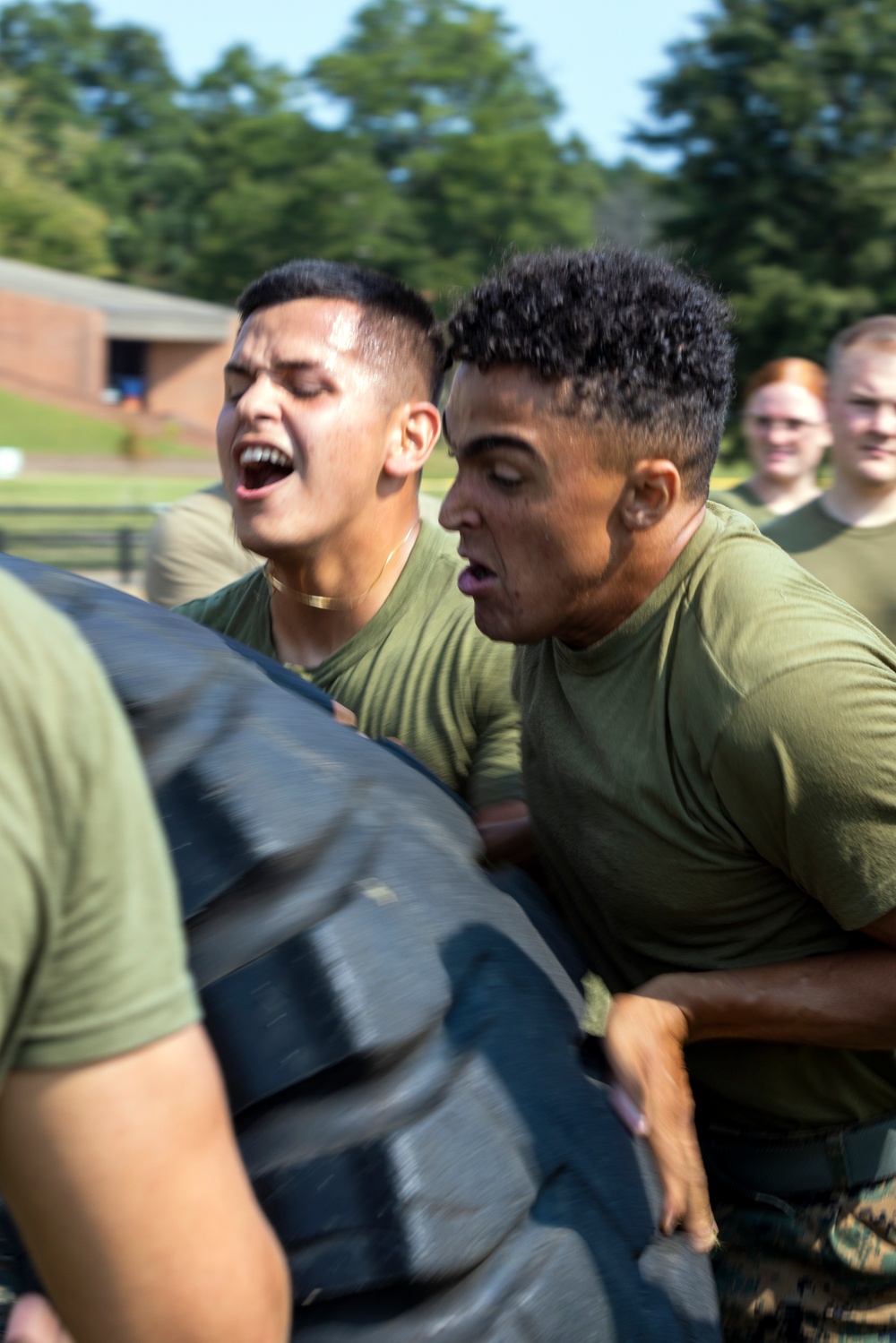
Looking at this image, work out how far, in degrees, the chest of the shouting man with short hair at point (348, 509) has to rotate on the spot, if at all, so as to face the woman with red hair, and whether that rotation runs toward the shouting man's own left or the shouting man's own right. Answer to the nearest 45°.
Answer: approximately 180°

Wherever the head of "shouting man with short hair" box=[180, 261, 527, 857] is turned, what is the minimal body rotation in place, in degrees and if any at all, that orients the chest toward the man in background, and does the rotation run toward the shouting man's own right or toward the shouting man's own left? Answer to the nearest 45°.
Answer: approximately 180°

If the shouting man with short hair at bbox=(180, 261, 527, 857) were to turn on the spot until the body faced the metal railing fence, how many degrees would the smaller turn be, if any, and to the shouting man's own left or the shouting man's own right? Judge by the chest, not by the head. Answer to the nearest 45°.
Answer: approximately 135° to the shouting man's own right

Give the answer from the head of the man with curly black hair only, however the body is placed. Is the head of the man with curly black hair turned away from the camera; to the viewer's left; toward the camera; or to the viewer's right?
to the viewer's left

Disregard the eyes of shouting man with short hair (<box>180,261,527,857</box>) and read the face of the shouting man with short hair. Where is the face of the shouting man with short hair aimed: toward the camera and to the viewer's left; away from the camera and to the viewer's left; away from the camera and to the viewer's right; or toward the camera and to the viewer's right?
toward the camera and to the viewer's left

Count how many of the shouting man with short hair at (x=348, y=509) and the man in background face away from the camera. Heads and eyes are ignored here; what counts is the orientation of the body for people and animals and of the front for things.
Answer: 0

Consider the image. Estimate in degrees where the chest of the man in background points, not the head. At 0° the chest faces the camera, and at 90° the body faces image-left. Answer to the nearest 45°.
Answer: approximately 0°

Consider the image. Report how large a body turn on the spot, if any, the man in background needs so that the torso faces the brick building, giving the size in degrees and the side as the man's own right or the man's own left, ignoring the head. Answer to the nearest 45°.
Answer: approximately 135° to the man's own right

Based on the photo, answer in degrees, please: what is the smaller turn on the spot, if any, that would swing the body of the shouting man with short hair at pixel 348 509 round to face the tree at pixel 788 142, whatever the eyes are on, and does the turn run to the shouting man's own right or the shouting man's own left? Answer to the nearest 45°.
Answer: approximately 135° to the shouting man's own right

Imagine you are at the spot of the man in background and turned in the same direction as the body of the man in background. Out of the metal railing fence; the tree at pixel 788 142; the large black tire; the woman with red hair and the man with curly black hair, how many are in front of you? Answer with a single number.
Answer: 2

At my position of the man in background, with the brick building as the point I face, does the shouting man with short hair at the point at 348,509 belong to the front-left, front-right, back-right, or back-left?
back-left

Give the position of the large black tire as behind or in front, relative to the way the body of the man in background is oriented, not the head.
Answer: in front

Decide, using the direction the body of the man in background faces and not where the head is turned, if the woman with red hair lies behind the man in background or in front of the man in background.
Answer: behind
